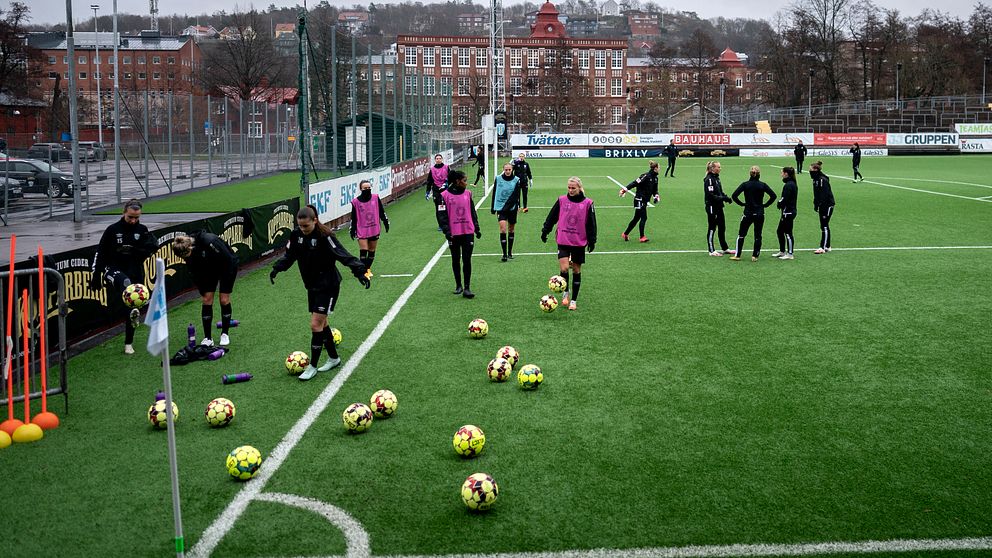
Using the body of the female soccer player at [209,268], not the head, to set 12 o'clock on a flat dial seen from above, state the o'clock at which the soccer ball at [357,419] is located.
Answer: The soccer ball is roughly at 10 o'clock from the female soccer player.

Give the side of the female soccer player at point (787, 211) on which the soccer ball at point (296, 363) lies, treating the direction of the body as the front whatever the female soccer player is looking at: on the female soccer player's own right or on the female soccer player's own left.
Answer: on the female soccer player's own left

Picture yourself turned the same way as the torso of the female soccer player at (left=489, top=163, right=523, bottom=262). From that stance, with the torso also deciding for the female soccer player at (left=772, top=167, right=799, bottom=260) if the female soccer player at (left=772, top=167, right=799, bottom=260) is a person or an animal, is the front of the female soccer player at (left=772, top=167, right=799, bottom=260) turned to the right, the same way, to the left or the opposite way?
to the right

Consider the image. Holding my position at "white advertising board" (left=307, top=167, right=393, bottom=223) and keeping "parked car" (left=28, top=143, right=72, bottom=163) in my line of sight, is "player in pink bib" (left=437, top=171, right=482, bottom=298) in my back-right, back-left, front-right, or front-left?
back-left

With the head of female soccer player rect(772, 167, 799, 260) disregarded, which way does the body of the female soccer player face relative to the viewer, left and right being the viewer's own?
facing to the left of the viewer

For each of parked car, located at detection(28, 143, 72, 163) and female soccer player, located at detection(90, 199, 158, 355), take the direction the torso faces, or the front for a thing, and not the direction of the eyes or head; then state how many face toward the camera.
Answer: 1

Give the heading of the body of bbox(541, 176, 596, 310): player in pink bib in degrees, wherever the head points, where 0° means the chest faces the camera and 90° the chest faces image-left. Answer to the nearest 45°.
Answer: approximately 0°
